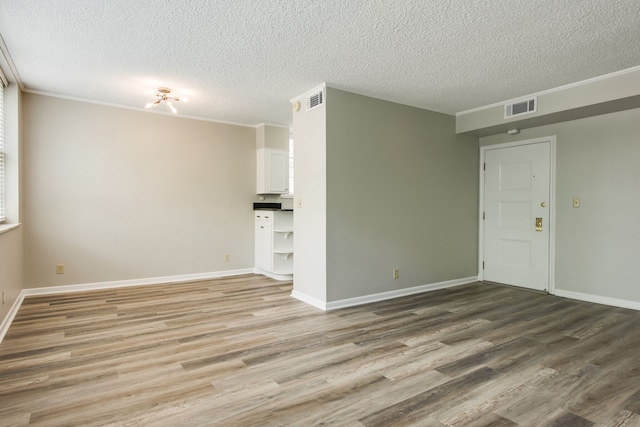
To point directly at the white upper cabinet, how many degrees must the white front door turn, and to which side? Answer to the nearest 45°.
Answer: approximately 45° to its right

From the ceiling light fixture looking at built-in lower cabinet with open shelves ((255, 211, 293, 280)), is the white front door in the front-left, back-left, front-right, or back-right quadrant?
front-right

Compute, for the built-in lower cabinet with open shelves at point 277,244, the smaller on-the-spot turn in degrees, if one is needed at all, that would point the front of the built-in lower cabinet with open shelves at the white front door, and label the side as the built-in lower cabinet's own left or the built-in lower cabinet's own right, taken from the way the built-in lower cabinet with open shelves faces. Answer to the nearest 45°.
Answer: approximately 135° to the built-in lower cabinet's own left

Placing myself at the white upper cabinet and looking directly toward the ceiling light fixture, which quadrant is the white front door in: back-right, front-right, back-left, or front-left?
back-left

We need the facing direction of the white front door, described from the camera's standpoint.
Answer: facing the viewer and to the left of the viewer
